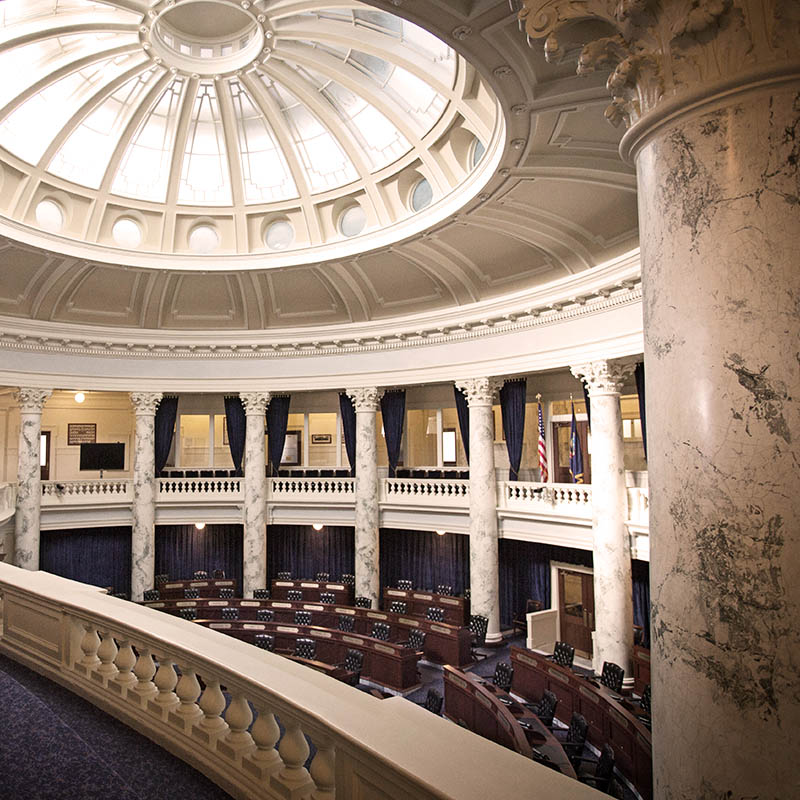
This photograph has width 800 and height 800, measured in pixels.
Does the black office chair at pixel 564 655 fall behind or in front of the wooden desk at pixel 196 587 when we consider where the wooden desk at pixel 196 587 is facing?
in front

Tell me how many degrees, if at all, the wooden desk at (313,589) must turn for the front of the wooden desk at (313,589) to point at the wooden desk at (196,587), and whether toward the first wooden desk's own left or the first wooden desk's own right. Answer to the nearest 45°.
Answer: approximately 90° to the first wooden desk's own right

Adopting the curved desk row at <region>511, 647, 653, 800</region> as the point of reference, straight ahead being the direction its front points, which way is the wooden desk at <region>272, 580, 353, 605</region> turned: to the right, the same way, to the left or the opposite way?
to the left

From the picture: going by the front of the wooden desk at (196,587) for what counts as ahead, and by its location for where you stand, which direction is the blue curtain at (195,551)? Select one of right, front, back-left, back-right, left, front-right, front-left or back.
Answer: back

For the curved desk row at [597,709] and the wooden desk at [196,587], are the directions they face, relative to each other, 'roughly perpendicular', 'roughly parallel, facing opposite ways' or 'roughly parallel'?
roughly perpendicular

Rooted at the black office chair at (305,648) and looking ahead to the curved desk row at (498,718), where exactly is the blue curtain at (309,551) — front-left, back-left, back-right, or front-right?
back-left

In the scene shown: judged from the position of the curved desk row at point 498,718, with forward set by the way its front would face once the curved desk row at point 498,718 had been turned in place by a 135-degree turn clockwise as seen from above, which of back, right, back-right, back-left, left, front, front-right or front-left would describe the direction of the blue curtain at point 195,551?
front-left

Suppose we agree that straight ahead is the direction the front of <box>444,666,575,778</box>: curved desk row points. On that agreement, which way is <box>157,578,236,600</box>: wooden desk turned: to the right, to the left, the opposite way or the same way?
to the left
